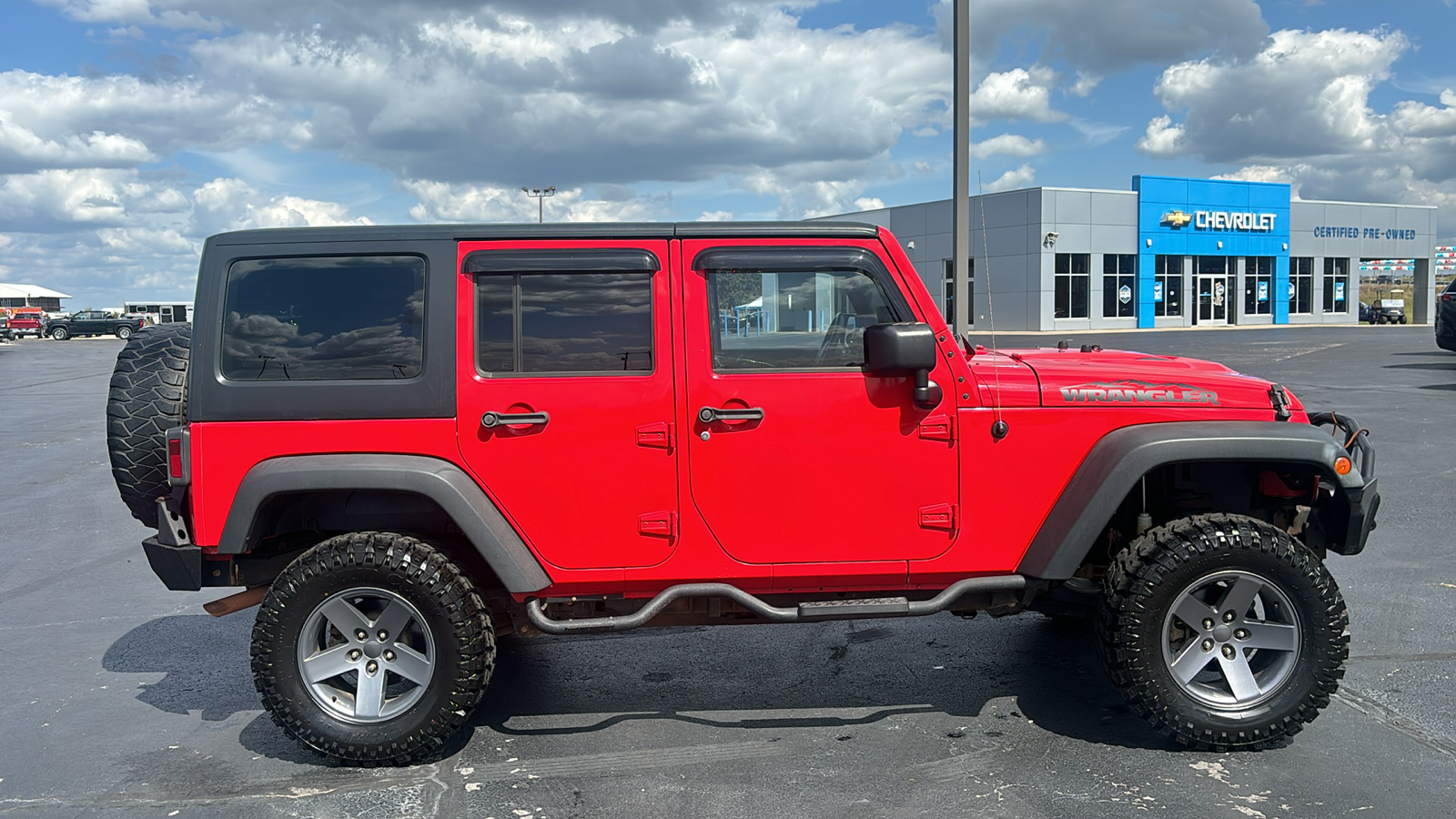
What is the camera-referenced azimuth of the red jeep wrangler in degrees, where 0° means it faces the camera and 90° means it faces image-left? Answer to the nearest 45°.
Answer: approximately 270°

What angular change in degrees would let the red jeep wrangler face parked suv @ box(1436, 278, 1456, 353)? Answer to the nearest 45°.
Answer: approximately 45° to its left
